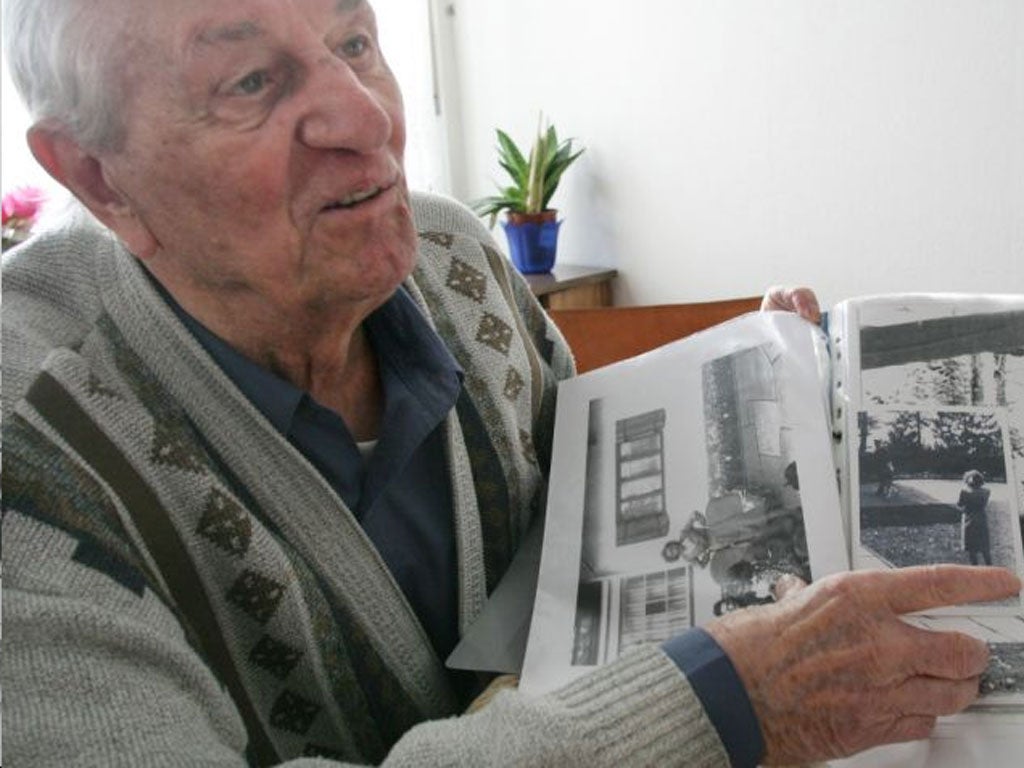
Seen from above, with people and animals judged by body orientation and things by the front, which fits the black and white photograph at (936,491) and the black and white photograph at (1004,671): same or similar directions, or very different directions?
same or similar directions

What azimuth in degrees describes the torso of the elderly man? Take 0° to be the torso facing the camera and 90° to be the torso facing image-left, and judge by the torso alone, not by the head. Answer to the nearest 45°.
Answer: approximately 315°

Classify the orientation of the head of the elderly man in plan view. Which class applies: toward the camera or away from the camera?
toward the camera

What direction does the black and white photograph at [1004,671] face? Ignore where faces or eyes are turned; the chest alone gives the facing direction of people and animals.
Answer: toward the camera

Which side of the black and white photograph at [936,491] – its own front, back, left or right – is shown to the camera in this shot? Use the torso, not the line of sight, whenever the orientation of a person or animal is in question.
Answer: front

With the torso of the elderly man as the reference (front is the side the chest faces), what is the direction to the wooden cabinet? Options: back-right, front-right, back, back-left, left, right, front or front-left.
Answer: back-left

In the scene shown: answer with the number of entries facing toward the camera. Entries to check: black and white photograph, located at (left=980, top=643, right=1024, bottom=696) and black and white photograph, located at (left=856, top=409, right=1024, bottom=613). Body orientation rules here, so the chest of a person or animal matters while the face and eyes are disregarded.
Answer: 2

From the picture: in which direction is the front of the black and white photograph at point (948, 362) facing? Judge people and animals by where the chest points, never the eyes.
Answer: toward the camera
